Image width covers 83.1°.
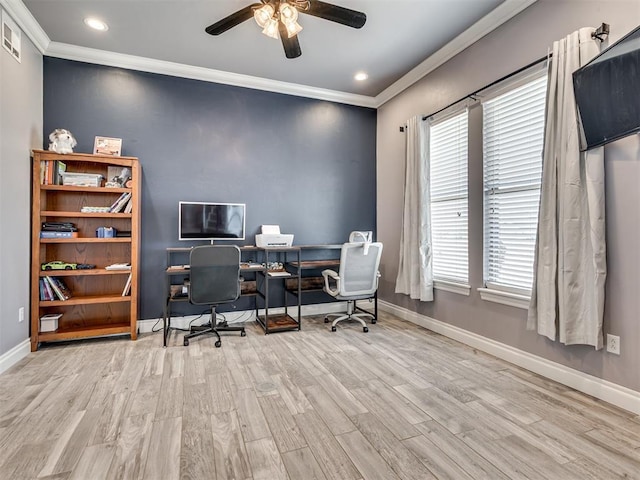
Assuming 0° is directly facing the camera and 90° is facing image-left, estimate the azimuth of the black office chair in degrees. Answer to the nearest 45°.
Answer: approximately 180°

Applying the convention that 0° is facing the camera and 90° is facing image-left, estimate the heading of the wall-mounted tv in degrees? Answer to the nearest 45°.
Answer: approximately 45°

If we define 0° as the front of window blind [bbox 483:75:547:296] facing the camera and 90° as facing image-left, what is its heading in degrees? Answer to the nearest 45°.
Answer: approximately 45°

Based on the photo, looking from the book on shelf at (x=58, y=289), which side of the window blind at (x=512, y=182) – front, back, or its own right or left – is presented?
front

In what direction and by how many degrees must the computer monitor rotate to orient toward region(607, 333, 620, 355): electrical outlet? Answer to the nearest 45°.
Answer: approximately 45° to its left

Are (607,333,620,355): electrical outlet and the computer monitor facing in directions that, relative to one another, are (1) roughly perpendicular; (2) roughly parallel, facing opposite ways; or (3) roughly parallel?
roughly perpendicular

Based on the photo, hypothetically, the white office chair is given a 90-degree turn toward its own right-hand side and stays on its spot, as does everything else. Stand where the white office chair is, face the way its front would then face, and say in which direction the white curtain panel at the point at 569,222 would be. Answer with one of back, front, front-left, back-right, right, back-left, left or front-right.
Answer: right

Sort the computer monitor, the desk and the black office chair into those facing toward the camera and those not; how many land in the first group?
2

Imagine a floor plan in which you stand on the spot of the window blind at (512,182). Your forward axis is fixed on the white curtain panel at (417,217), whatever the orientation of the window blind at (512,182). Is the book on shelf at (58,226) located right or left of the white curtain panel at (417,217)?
left

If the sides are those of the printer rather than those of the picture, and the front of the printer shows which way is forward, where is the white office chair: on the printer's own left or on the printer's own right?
on the printer's own left

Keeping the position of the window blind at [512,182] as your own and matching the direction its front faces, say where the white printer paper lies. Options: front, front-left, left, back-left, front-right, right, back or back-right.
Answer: front-right

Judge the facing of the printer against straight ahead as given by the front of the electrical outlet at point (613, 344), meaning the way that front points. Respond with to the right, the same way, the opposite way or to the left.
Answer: to the left

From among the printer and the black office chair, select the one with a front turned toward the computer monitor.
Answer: the black office chair

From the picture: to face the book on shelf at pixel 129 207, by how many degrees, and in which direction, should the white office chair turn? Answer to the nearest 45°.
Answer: approximately 45° to its left

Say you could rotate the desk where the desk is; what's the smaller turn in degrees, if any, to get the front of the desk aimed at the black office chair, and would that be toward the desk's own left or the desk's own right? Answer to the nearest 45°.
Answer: approximately 45° to the desk's own right

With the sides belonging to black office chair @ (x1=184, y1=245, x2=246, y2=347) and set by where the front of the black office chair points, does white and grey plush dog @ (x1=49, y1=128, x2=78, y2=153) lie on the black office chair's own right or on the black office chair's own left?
on the black office chair's own left

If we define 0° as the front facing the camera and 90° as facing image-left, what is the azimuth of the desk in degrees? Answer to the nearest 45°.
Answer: approximately 0°

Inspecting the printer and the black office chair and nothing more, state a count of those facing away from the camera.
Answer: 1
